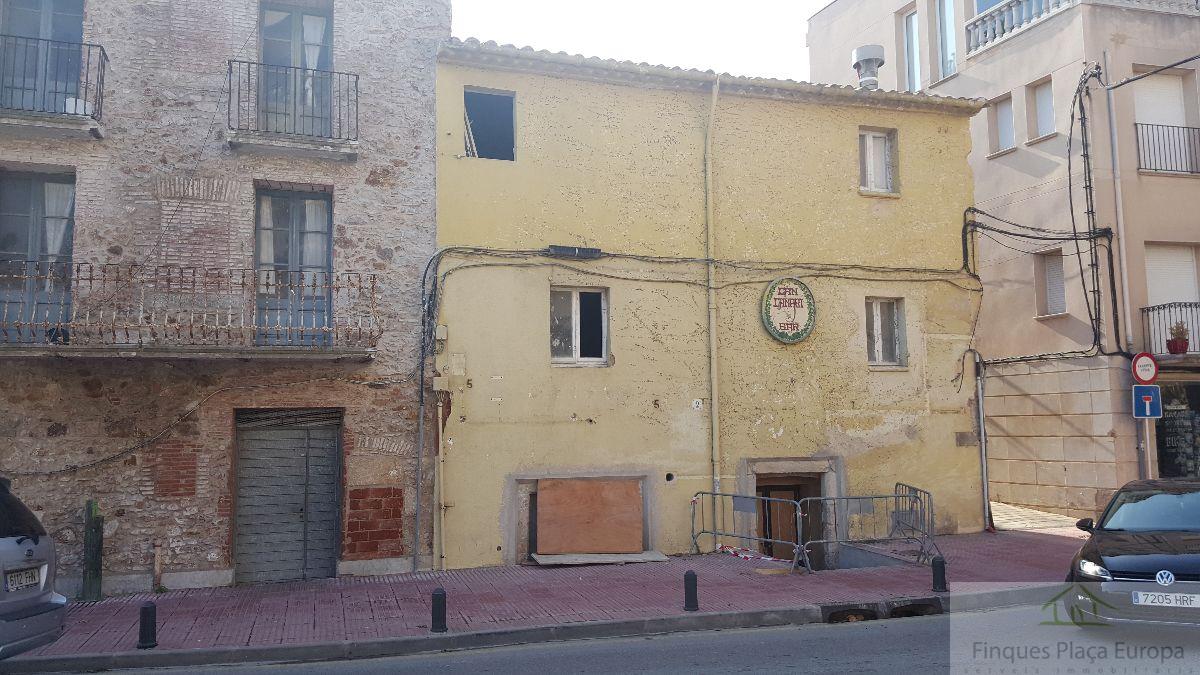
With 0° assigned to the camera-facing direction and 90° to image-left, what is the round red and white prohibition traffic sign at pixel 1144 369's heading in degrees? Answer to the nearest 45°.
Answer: approximately 0°

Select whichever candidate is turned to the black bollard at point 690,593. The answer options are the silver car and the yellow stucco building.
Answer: the yellow stucco building

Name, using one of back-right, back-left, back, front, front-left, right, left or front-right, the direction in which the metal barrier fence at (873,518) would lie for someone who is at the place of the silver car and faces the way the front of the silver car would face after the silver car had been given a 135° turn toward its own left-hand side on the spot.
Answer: left

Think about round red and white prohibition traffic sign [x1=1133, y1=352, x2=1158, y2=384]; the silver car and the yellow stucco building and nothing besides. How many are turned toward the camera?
2

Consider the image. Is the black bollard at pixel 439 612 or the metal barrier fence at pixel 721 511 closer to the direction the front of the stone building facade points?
the black bollard

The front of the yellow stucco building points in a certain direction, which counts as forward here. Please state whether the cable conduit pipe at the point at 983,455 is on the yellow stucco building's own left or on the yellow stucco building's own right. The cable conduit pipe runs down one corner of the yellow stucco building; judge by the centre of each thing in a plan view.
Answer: on the yellow stucco building's own left

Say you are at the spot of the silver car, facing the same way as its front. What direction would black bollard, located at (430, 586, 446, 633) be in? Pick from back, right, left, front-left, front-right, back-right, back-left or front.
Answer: back-right

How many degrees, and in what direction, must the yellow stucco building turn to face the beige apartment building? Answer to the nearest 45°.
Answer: approximately 135° to its left

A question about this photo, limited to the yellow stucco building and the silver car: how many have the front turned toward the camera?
1

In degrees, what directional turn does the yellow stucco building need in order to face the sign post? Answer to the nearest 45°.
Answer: approximately 90° to its left

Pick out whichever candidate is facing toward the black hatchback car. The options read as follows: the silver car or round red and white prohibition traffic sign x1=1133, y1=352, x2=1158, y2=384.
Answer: the round red and white prohibition traffic sign

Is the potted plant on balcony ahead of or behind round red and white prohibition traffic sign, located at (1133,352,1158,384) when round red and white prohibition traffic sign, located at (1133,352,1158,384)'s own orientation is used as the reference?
behind

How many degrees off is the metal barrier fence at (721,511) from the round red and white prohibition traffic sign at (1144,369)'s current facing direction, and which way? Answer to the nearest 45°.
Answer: approximately 45° to its right

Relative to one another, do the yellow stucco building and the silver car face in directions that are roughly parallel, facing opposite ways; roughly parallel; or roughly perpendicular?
roughly perpendicular

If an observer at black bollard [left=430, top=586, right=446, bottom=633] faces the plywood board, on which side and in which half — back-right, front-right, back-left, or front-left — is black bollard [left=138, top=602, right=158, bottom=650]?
back-left
